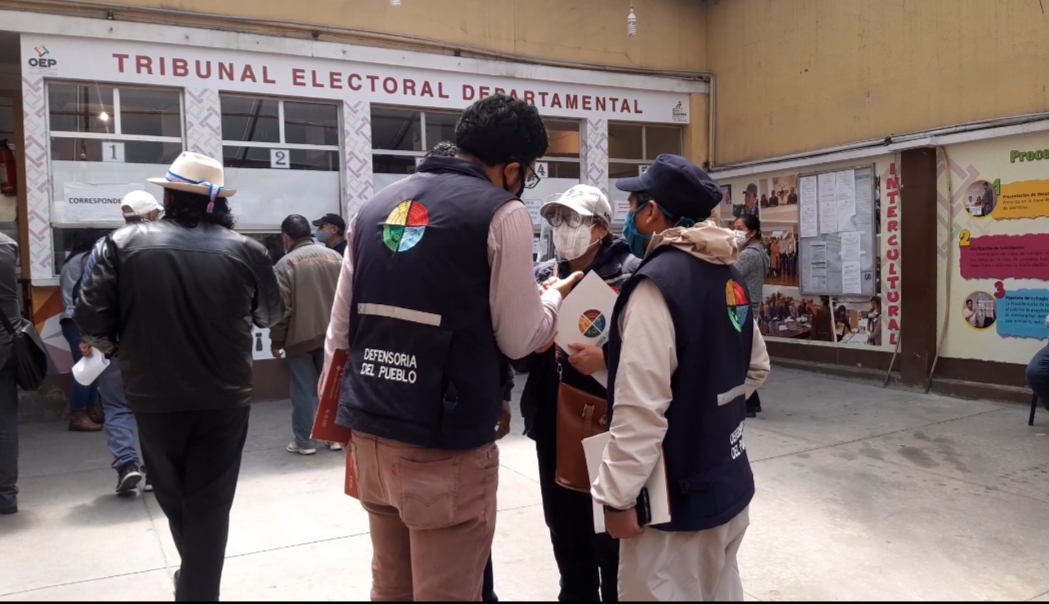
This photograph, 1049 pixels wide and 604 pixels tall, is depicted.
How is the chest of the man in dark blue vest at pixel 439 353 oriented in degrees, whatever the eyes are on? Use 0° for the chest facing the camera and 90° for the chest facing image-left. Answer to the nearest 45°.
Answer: approximately 225°

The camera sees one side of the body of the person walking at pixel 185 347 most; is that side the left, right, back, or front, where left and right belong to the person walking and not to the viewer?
back

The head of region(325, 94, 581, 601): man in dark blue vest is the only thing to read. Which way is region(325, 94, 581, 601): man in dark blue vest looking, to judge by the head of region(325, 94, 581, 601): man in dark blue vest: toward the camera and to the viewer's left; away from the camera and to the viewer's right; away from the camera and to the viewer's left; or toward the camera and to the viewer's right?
away from the camera and to the viewer's right

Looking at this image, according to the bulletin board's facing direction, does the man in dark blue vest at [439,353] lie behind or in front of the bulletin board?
in front

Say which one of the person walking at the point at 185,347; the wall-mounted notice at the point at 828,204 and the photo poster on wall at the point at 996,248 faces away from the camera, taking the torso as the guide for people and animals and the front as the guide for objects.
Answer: the person walking

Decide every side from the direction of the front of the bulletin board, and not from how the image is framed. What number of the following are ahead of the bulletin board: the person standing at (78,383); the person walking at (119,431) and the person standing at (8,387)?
3

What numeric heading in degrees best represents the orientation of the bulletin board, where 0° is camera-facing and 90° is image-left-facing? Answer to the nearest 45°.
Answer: approximately 45°

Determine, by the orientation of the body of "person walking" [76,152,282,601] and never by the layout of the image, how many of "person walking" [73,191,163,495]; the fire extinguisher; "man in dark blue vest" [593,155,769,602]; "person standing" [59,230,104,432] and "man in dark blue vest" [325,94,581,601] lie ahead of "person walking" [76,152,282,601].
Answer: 3

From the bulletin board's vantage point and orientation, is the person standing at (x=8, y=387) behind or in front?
in front

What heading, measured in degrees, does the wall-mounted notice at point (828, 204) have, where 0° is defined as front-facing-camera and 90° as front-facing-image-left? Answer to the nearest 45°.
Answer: approximately 45°

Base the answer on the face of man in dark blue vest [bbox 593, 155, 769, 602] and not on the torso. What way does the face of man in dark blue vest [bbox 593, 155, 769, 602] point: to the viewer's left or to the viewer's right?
to the viewer's left
